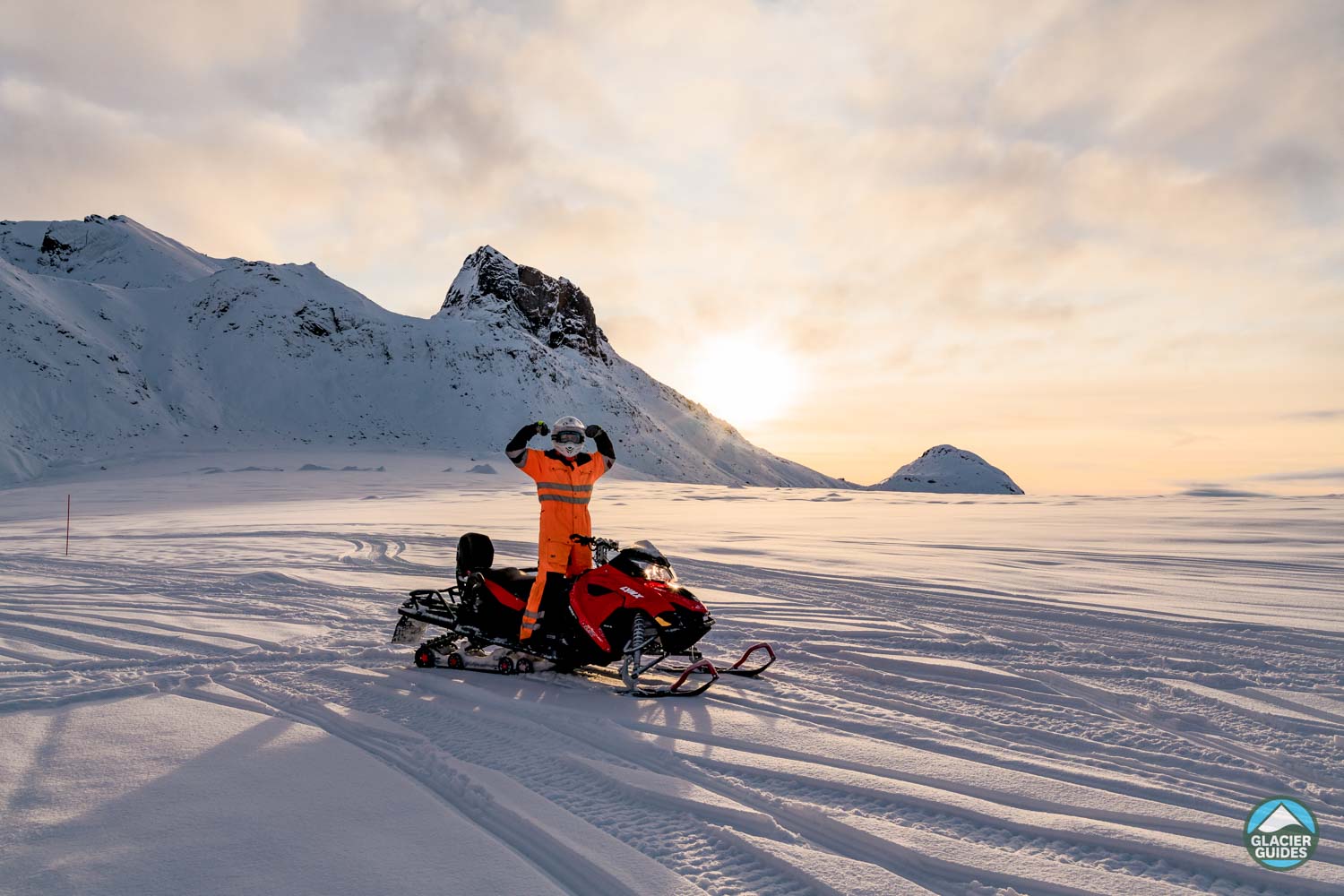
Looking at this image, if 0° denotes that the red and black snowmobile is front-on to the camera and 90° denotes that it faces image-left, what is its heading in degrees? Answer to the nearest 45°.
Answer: approximately 315°
